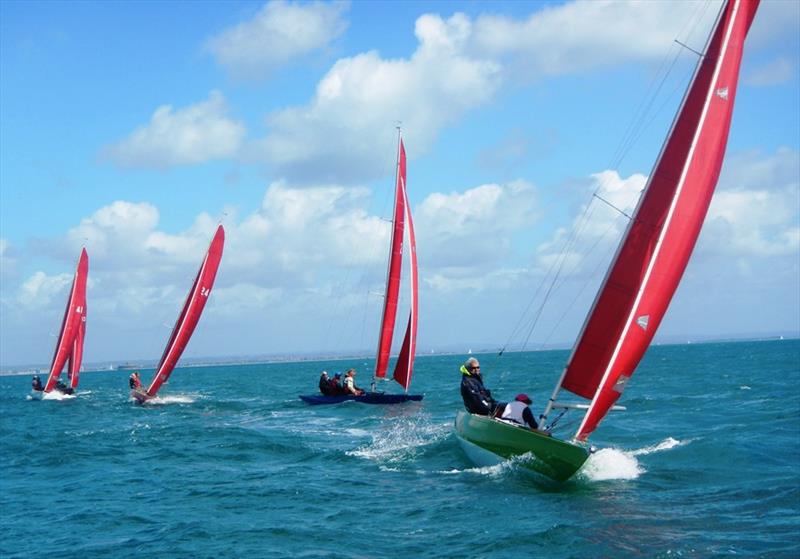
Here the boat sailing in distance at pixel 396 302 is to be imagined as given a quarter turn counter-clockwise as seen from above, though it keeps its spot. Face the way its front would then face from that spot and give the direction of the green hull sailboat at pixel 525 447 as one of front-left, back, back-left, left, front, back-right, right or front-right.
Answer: back

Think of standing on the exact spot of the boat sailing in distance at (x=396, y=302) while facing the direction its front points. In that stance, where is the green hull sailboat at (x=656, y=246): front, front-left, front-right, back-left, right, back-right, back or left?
right

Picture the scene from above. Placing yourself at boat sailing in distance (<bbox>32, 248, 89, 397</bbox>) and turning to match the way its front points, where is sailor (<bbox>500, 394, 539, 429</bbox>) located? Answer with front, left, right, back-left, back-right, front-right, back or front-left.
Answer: front-right

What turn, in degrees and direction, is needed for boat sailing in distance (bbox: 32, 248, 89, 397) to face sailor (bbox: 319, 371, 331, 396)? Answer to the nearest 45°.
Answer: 0° — it already faces them

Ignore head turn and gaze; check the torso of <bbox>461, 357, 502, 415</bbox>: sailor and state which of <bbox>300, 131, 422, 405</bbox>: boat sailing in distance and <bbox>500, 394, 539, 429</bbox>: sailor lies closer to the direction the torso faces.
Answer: the sailor

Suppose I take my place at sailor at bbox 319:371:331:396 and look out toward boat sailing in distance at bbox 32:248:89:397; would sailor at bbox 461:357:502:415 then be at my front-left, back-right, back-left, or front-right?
back-left

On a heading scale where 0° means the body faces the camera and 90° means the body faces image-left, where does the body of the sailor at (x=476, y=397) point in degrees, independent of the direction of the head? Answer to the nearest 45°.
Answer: approximately 315°

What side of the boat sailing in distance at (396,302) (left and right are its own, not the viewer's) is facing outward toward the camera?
right

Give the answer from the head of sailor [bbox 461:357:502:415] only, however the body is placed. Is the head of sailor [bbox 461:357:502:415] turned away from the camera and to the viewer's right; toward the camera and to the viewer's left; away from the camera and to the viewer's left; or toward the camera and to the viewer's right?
toward the camera and to the viewer's right
